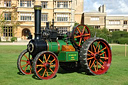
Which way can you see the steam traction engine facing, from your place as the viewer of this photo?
facing the viewer and to the left of the viewer
